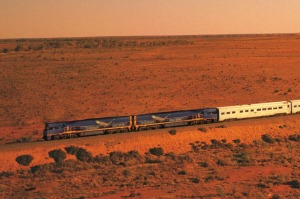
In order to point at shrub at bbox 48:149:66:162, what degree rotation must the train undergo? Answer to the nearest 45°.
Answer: approximately 45° to its left

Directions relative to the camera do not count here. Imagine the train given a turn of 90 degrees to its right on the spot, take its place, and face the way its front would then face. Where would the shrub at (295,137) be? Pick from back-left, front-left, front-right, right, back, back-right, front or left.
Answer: right

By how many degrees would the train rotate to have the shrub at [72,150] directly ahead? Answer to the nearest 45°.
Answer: approximately 45° to its left

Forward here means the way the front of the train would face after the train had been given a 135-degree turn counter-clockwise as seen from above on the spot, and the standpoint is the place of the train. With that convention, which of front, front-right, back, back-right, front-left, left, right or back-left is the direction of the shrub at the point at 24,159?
right

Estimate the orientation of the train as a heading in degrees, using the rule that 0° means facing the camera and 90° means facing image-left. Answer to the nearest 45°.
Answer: approximately 90°

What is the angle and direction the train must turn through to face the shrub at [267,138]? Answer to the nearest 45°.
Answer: approximately 180°

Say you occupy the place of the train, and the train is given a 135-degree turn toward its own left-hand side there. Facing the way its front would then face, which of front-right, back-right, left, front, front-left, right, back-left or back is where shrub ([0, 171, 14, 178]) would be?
right

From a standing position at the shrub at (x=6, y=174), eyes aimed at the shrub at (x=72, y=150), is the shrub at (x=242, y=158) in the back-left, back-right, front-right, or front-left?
front-right

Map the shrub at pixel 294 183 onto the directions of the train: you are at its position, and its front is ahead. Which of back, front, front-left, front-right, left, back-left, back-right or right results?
back-left

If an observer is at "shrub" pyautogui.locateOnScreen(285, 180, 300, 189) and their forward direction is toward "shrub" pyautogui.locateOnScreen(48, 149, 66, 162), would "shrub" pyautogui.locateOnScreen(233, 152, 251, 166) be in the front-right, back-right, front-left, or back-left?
front-right
